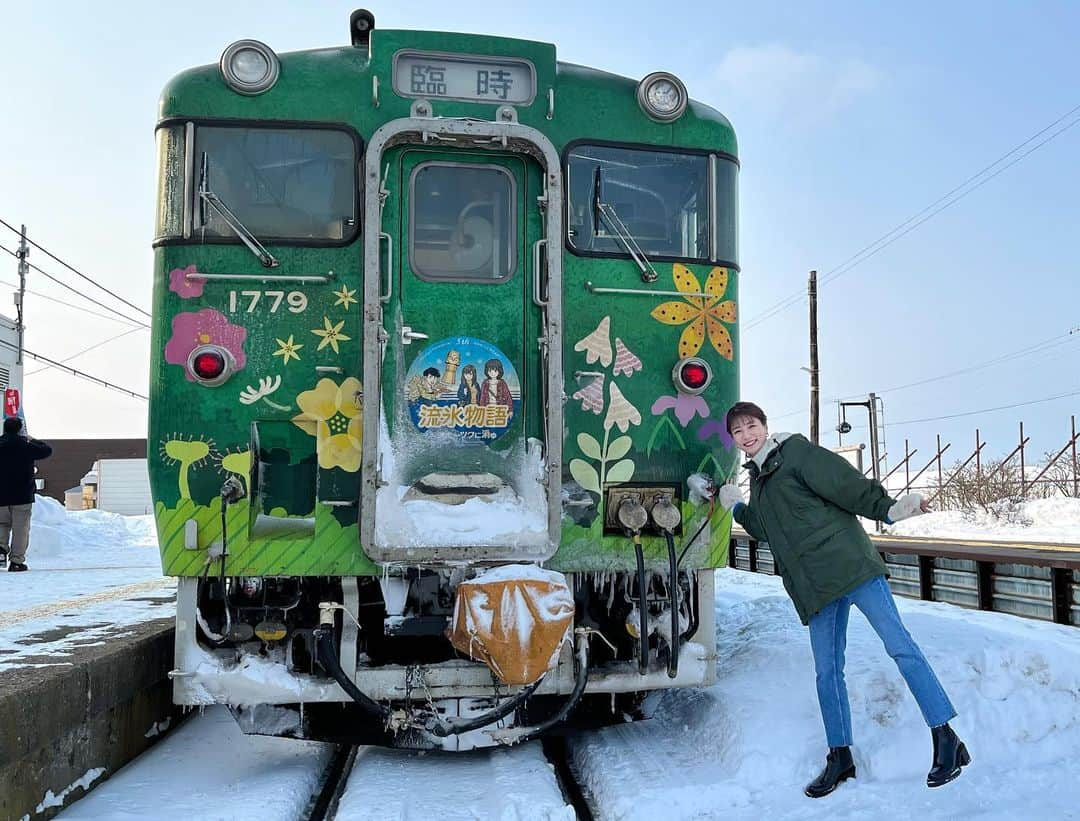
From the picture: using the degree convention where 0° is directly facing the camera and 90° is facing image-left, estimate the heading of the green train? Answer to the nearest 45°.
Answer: approximately 0°

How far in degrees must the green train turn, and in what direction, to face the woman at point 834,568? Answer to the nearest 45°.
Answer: approximately 90° to its left

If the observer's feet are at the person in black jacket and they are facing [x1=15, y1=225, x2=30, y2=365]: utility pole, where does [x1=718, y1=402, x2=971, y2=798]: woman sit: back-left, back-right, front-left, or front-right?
back-right

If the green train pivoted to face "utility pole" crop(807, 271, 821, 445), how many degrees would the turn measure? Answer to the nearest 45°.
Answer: approximately 135° to its left

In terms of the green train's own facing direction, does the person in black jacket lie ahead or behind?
behind
